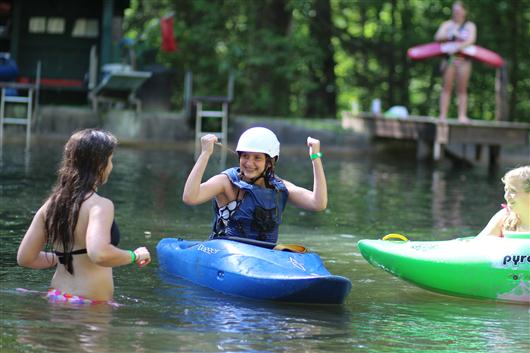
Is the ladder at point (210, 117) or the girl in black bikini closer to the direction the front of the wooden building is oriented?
the girl in black bikini

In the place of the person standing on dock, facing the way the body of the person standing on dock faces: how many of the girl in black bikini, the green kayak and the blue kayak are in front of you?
3

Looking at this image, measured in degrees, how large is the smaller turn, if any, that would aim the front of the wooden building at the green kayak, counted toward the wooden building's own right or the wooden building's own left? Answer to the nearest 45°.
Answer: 0° — it already faces it

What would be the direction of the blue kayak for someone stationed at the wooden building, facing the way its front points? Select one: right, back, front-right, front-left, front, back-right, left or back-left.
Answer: front

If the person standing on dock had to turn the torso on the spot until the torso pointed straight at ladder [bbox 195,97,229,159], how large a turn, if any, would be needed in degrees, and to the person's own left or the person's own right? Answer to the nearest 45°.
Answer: approximately 90° to the person's own right

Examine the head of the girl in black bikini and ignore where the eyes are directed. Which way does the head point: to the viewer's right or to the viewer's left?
to the viewer's right

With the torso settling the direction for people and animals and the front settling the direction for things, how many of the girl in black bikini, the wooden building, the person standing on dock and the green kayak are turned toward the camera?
2

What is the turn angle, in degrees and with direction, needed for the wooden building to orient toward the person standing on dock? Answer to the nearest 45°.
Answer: approximately 45° to its left

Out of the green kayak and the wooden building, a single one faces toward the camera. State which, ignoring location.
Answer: the wooden building

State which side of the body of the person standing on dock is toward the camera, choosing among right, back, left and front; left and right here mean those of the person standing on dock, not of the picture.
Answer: front

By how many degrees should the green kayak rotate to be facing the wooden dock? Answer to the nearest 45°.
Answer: approximately 90° to its right

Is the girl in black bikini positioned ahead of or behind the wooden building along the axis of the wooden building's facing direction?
ahead

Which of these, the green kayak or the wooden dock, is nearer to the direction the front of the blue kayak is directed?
the green kayak

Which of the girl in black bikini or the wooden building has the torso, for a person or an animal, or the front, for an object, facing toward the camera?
the wooden building

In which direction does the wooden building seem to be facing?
toward the camera

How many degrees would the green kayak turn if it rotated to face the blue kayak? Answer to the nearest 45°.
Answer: approximately 45° to its left

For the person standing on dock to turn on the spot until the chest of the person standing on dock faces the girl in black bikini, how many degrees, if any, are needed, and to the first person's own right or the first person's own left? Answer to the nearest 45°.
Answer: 0° — they already face them

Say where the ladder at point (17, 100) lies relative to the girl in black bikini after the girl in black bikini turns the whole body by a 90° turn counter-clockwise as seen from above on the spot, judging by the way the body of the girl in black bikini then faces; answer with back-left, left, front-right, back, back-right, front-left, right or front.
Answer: front-right

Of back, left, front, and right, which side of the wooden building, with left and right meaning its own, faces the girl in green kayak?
front

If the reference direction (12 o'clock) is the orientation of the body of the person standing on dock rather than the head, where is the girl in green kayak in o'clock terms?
The girl in green kayak is roughly at 12 o'clock from the person standing on dock.
